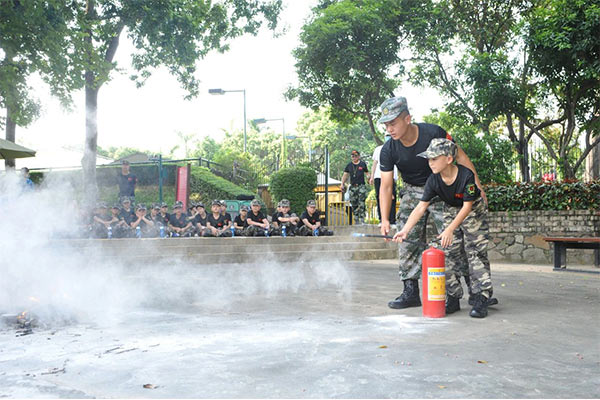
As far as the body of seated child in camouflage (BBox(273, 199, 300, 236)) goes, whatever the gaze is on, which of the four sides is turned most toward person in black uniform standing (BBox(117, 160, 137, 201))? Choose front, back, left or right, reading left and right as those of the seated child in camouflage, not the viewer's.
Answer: right

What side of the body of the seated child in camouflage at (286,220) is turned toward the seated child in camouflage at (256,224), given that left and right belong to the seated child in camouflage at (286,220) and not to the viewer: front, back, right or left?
right

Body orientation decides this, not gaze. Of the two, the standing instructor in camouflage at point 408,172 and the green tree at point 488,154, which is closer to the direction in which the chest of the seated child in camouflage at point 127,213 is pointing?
the standing instructor in camouflage

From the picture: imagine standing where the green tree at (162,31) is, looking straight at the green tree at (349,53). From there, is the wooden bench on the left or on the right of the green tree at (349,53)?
right

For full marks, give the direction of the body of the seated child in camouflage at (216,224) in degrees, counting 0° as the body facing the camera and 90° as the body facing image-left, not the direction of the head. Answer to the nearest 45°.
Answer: approximately 0°

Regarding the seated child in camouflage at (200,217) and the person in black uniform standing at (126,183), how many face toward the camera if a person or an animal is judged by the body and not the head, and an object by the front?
2

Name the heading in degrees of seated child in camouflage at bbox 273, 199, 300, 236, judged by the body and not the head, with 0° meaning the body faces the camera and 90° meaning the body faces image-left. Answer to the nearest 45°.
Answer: approximately 0°

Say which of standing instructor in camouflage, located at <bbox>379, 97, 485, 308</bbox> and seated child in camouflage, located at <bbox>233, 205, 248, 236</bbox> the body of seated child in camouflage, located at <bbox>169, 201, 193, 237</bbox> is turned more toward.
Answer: the standing instructor in camouflage
